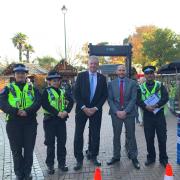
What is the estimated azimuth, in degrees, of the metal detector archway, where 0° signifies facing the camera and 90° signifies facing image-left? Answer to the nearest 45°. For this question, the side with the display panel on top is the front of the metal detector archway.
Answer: approximately 0°

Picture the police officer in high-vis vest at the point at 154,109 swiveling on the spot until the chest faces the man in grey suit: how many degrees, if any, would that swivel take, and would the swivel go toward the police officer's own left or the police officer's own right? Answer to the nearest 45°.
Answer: approximately 90° to the police officer's own right

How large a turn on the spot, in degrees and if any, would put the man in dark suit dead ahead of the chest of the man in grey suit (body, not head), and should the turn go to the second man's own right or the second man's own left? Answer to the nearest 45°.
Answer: approximately 90° to the second man's own right

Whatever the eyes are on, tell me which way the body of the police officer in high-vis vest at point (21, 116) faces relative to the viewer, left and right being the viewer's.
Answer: facing the viewer

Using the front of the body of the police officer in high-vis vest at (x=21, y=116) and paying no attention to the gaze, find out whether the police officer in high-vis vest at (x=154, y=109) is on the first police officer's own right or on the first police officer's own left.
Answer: on the first police officer's own left

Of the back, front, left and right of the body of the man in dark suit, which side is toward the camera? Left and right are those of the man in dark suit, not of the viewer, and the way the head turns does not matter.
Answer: front

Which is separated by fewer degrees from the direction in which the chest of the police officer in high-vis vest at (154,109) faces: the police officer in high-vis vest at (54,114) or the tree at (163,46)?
the police officer in high-vis vest

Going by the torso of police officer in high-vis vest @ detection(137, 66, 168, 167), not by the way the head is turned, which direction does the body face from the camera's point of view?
toward the camera

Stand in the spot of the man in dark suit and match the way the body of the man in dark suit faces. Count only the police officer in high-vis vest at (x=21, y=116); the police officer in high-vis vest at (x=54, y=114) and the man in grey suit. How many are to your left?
1

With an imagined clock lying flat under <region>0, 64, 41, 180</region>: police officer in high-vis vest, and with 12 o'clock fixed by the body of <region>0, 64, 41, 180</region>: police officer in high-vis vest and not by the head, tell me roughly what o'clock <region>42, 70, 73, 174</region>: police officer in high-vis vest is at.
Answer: <region>42, 70, 73, 174</region>: police officer in high-vis vest is roughly at 8 o'clock from <region>0, 64, 41, 180</region>: police officer in high-vis vest.
